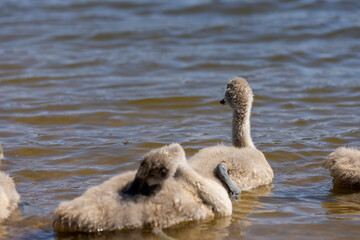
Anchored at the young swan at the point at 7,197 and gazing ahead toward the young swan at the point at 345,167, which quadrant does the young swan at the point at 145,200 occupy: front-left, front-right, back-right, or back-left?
front-right

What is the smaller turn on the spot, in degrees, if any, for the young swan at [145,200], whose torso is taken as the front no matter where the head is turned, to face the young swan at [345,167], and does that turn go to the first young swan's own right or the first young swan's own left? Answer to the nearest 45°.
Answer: approximately 45° to the first young swan's own left

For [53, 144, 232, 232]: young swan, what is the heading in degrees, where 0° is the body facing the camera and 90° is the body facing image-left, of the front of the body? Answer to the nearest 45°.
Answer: approximately 270°

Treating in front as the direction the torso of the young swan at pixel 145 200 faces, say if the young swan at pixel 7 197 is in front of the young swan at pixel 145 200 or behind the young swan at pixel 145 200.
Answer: behind

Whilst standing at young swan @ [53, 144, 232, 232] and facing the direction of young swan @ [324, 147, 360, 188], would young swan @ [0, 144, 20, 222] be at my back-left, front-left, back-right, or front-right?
back-left

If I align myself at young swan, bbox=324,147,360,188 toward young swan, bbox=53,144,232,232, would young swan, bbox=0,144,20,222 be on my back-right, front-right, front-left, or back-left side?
front-right

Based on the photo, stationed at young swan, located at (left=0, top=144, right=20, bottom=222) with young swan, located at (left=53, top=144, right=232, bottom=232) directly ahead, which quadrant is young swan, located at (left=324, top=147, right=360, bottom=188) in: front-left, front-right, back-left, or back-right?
front-left
